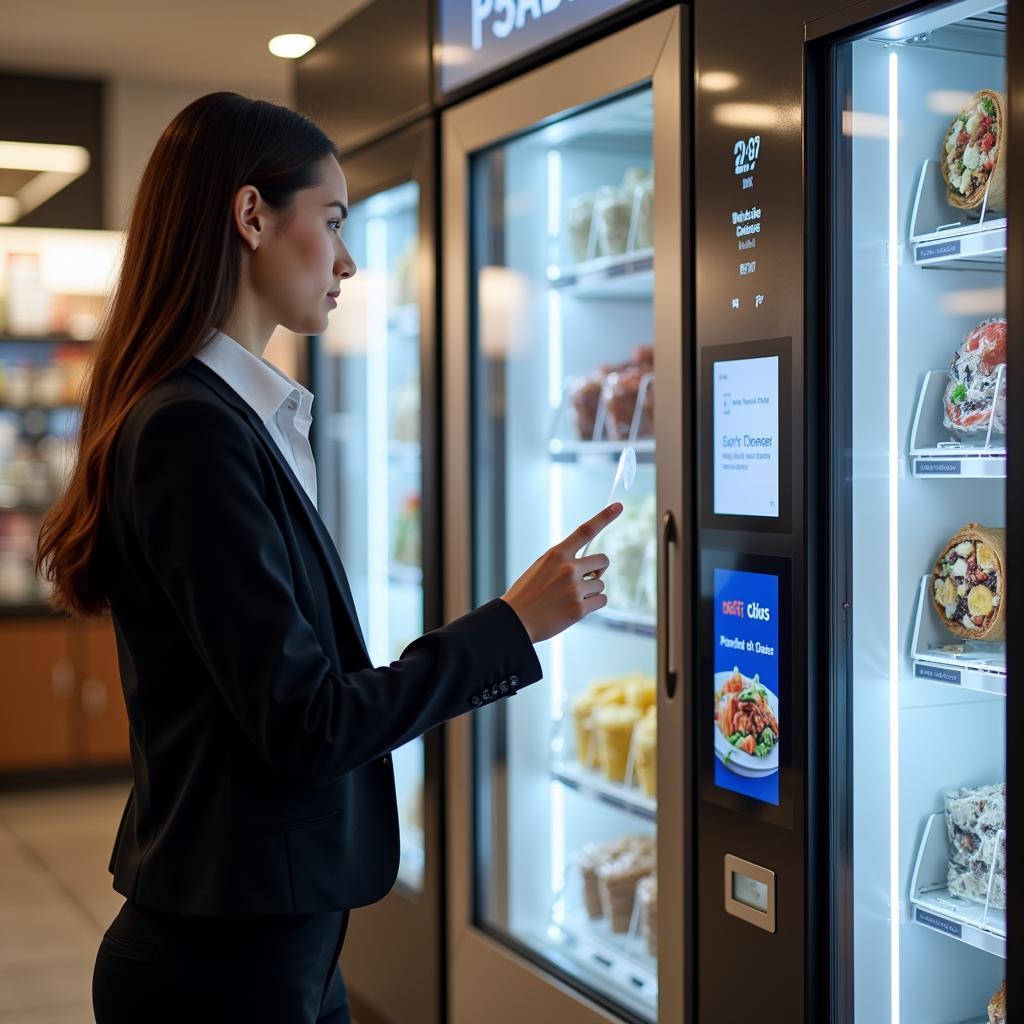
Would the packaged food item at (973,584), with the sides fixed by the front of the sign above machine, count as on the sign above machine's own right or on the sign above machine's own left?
on the sign above machine's own left

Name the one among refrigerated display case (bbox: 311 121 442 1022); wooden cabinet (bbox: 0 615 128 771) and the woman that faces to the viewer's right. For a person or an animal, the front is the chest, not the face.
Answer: the woman

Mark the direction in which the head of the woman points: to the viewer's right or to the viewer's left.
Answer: to the viewer's right

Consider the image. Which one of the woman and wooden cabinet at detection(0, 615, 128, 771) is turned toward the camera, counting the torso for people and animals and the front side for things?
the wooden cabinet

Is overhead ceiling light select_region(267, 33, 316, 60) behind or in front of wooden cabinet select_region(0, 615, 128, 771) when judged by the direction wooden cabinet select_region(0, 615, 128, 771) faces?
in front

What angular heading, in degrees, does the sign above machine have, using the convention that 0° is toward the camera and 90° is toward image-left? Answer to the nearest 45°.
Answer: approximately 45°

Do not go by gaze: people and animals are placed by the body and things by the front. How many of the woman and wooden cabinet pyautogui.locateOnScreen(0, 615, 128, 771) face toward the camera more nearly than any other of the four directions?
1

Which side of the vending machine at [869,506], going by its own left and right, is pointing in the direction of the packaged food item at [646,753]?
right

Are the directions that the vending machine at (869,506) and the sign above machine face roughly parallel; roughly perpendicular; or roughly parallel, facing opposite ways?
roughly parallel

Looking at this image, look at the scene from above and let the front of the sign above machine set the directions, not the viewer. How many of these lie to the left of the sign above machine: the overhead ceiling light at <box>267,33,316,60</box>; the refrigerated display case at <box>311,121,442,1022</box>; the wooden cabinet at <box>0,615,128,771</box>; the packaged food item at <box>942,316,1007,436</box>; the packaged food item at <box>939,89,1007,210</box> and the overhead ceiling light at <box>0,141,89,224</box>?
2

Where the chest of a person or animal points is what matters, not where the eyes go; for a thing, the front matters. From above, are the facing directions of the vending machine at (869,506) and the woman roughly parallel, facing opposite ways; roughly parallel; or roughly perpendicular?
roughly parallel, facing opposite ways

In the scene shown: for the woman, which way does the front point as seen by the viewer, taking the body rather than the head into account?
to the viewer's right

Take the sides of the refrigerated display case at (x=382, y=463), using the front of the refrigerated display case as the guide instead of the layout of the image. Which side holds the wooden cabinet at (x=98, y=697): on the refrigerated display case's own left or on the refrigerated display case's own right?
on the refrigerated display case's own right

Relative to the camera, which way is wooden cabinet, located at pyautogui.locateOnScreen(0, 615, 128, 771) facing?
toward the camera

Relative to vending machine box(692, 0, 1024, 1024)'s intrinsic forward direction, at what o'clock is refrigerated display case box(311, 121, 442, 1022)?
The refrigerated display case is roughly at 3 o'clock from the vending machine.

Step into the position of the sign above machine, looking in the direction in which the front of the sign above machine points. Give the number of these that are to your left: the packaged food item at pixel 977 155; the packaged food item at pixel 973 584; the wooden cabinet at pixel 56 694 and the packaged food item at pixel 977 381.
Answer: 3
